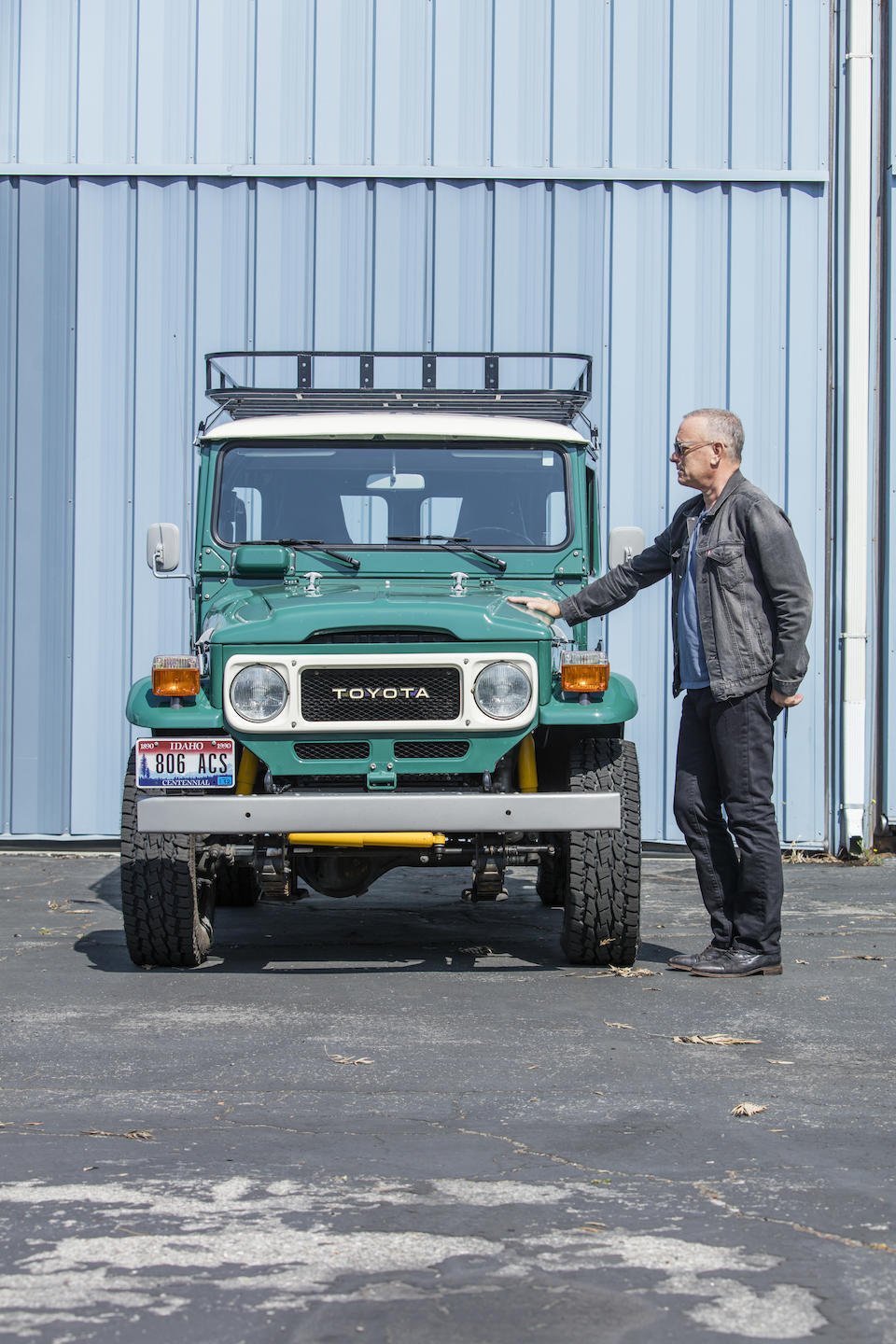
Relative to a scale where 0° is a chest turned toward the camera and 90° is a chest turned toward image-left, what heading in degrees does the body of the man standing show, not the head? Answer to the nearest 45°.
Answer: approximately 90°

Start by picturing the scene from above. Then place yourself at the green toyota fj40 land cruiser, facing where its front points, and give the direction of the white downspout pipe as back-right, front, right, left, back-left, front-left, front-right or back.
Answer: back-left

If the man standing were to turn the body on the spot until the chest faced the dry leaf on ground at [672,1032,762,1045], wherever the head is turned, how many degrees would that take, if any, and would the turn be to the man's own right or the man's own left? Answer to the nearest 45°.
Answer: approximately 90° to the man's own left

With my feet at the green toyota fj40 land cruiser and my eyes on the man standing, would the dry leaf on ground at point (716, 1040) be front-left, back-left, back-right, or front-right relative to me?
front-right

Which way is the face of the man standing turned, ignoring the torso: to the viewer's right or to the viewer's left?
to the viewer's left

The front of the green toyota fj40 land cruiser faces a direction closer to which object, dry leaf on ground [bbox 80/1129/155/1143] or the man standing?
the dry leaf on ground

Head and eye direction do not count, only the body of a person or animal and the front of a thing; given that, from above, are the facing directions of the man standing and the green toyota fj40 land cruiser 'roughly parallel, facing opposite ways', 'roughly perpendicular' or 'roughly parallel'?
roughly perpendicular

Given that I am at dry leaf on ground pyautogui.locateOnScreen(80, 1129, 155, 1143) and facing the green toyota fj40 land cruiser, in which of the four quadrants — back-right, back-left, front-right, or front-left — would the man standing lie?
front-right

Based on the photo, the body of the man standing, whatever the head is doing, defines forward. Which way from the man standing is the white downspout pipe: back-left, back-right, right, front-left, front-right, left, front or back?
right

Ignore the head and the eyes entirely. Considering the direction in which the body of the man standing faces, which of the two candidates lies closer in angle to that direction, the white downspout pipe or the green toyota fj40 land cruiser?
the green toyota fj40 land cruiser

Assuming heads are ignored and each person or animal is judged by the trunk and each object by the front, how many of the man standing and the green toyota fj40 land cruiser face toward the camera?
1

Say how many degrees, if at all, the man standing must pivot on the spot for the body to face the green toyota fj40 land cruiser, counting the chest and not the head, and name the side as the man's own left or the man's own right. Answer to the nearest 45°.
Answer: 0° — they already face it

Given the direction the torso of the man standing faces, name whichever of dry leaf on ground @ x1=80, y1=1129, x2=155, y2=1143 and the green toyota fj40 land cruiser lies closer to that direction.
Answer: the green toyota fj40 land cruiser

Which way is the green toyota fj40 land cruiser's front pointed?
toward the camera
